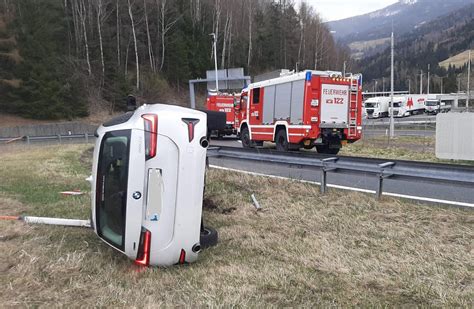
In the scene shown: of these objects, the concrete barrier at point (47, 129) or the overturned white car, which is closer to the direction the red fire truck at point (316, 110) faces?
the concrete barrier

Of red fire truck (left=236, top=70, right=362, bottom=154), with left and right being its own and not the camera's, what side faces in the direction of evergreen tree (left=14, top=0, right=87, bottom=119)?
front

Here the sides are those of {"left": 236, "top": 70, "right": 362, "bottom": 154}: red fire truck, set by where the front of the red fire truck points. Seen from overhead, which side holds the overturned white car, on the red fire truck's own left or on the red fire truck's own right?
on the red fire truck's own left

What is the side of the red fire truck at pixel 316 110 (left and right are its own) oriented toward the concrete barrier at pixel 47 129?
front

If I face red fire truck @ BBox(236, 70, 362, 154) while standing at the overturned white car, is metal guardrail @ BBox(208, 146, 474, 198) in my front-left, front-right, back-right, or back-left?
front-right

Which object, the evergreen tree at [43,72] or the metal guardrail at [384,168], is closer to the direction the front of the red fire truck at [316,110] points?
the evergreen tree

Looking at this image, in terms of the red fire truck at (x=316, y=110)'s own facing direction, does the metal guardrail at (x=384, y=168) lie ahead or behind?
behind

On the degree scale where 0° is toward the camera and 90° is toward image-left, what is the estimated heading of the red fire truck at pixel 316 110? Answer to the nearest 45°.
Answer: approximately 135°
